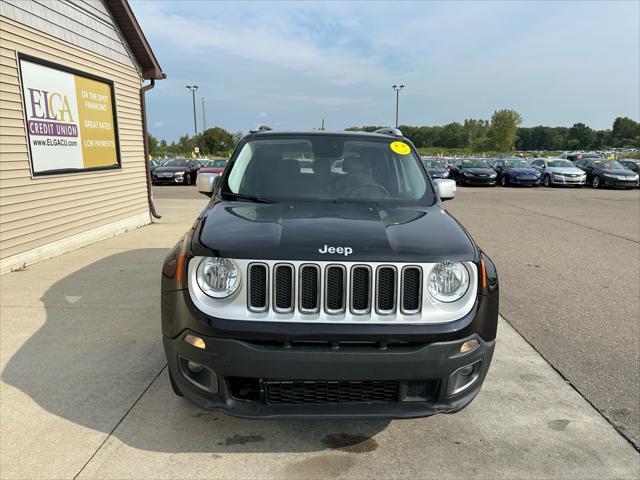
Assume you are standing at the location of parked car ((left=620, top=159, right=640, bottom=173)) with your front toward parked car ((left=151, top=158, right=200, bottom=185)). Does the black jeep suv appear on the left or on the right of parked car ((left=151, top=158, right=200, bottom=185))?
left

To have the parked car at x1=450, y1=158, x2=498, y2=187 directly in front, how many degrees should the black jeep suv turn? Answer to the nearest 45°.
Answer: approximately 180°

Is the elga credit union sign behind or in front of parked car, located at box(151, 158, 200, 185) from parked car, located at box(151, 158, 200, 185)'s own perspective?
in front

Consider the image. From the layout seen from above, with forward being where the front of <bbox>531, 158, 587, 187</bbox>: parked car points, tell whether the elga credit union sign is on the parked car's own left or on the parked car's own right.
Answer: on the parked car's own right

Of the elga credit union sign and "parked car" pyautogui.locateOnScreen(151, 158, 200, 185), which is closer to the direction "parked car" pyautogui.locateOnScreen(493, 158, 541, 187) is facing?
the elga credit union sign

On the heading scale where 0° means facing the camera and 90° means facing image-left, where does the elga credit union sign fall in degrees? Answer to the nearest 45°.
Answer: approximately 315°

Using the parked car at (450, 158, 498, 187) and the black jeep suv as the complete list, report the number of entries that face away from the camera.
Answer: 0

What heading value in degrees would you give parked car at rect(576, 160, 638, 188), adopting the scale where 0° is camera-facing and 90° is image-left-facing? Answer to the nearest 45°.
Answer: approximately 315°

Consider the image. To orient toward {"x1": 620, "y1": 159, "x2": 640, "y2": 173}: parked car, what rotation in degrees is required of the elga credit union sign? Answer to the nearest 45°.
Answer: approximately 45° to its left

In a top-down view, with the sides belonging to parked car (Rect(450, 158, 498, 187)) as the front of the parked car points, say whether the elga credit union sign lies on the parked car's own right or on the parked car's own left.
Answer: on the parked car's own right

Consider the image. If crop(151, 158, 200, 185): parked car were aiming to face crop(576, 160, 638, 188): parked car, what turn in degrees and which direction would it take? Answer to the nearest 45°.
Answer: approximately 135° to its left
